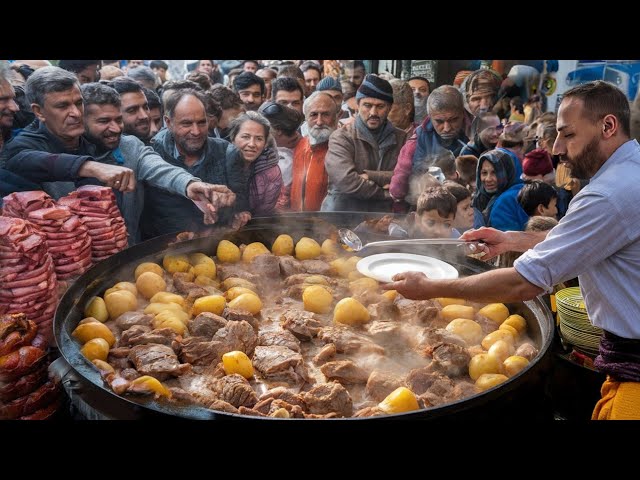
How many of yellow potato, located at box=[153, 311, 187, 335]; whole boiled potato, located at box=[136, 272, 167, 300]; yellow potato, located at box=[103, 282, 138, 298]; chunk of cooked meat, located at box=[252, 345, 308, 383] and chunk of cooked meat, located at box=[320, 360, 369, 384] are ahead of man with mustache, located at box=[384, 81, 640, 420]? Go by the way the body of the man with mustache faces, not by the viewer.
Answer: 5

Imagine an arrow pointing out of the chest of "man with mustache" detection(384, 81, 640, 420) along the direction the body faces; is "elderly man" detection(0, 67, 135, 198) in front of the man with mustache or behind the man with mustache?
in front

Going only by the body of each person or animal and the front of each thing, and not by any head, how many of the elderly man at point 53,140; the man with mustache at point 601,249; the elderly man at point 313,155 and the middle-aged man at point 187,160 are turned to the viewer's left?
1

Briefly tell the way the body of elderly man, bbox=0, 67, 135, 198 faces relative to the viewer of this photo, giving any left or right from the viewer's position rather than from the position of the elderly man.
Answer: facing the viewer and to the right of the viewer

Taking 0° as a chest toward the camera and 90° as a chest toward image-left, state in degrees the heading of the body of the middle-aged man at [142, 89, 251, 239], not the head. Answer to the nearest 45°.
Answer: approximately 315°

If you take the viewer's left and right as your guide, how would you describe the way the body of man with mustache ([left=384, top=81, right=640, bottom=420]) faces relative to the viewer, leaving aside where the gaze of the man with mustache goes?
facing to the left of the viewer

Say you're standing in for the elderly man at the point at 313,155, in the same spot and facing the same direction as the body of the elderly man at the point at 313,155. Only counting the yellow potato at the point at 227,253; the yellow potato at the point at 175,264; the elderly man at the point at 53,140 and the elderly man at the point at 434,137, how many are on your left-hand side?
1

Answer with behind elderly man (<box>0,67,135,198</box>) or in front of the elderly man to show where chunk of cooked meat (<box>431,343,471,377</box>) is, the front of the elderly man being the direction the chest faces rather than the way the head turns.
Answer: in front

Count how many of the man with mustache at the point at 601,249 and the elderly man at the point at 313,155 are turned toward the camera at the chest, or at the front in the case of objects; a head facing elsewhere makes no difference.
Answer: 1
